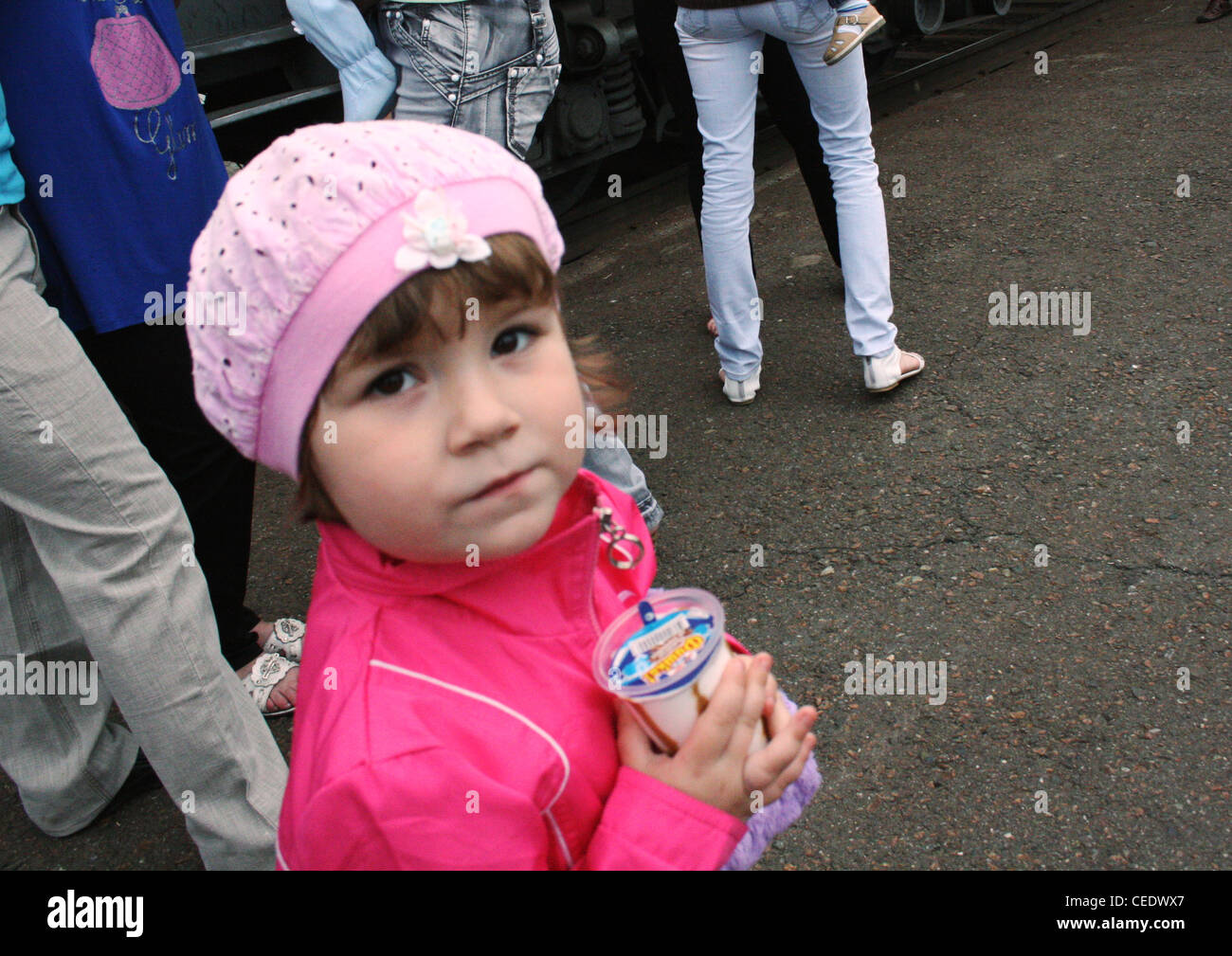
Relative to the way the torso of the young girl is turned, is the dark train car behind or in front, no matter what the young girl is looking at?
behind

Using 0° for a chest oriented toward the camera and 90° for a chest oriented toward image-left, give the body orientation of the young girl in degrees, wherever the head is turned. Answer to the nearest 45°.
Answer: approximately 315°
